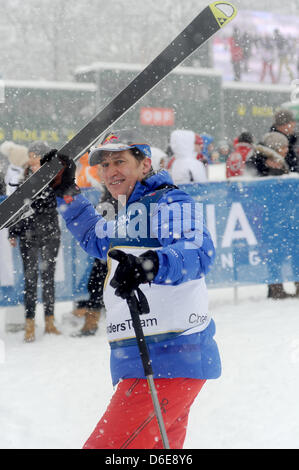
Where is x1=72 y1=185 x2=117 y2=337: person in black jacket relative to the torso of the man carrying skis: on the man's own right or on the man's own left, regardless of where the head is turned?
on the man's own right
